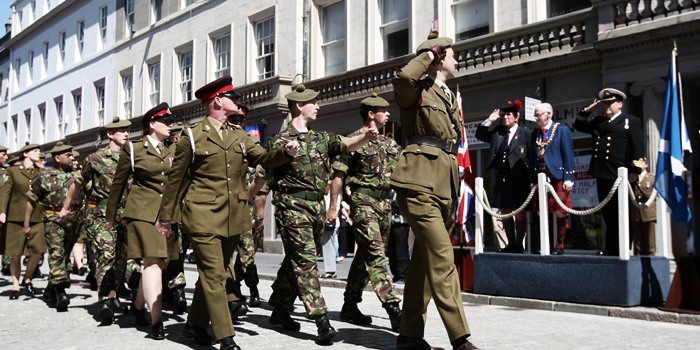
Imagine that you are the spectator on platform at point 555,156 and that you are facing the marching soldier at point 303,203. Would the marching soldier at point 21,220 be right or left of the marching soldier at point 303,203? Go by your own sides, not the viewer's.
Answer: right

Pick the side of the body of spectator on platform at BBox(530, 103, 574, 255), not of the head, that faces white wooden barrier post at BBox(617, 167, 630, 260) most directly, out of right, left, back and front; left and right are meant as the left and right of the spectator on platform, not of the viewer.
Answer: left

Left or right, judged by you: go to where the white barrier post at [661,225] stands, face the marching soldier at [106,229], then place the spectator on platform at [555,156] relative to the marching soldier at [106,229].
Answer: right

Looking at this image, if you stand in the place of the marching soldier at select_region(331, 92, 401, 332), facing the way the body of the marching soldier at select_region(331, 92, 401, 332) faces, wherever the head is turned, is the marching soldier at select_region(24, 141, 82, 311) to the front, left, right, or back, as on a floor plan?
back

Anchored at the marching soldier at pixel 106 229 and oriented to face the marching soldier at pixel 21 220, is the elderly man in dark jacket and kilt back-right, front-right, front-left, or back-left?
back-right

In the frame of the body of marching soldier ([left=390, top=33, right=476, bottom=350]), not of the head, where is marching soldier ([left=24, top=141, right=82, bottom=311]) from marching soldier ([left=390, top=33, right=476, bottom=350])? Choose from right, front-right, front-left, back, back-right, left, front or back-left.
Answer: back

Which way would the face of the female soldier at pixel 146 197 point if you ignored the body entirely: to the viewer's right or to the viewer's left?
to the viewer's right

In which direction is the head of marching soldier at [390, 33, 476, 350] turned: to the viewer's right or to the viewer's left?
to the viewer's right

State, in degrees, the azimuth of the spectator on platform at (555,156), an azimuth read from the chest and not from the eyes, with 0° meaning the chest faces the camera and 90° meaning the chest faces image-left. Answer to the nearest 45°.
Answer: approximately 45°

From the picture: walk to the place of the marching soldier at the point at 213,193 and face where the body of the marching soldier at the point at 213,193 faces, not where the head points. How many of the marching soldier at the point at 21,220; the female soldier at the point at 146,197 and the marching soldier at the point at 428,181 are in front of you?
1

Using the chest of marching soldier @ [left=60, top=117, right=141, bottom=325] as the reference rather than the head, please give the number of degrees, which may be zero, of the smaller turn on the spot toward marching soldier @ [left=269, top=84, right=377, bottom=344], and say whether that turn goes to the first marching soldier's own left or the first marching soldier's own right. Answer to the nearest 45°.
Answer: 0° — they already face them
